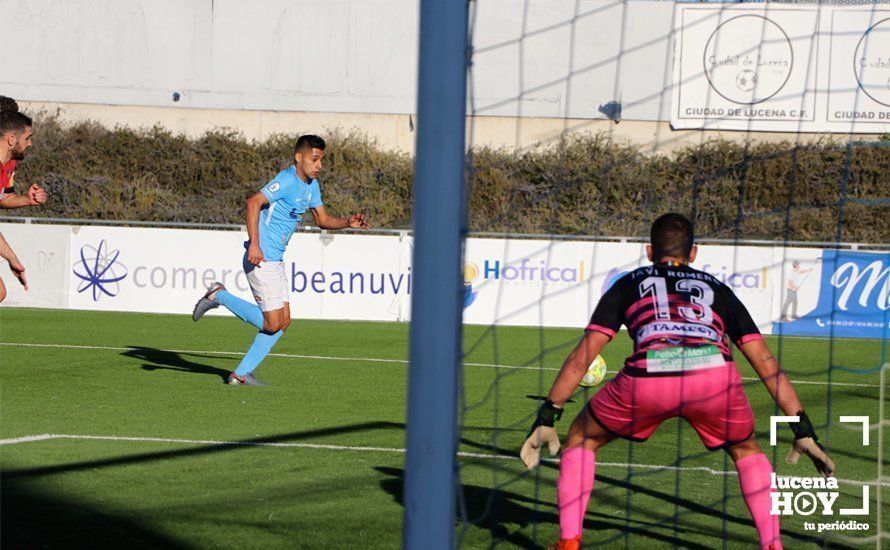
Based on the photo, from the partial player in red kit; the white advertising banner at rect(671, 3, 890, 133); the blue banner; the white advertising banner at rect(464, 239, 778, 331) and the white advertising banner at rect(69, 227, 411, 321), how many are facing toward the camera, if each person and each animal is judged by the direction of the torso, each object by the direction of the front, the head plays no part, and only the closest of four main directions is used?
4

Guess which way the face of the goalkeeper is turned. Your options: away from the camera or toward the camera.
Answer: away from the camera

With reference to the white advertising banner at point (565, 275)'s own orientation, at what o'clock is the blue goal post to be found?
The blue goal post is roughly at 12 o'clock from the white advertising banner.

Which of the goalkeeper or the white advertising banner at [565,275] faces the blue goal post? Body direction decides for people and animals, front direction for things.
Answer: the white advertising banner

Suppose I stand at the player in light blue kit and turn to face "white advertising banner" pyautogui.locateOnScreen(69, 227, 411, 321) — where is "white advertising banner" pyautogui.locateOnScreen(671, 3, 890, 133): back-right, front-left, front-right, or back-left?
front-right

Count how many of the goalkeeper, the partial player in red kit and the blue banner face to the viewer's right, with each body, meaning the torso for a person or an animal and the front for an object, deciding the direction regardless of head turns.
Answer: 1

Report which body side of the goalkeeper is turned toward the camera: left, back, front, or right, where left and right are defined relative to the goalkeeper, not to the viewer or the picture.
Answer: back

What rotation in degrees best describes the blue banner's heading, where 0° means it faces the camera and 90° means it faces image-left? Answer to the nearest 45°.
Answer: approximately 0°

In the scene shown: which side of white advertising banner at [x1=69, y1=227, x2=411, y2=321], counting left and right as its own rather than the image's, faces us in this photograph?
front

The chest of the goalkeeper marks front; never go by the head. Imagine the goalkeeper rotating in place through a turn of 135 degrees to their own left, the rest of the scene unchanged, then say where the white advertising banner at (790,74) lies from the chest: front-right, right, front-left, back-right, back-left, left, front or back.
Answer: back-right

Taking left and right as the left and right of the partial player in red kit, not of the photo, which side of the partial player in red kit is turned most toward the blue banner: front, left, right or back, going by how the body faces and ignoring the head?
front

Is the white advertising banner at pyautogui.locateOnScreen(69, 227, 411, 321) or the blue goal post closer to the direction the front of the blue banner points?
the blue goal post

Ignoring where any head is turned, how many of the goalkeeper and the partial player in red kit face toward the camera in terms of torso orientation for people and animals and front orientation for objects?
0

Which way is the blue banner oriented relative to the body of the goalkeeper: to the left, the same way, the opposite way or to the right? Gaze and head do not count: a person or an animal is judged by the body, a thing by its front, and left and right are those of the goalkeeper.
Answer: the opposite way

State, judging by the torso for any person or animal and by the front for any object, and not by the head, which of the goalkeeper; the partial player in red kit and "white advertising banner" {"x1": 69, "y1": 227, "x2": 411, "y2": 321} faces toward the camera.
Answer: the white advertising banner

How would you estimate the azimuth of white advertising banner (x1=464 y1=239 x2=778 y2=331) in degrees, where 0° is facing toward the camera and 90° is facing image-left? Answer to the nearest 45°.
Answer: approximately 0°
